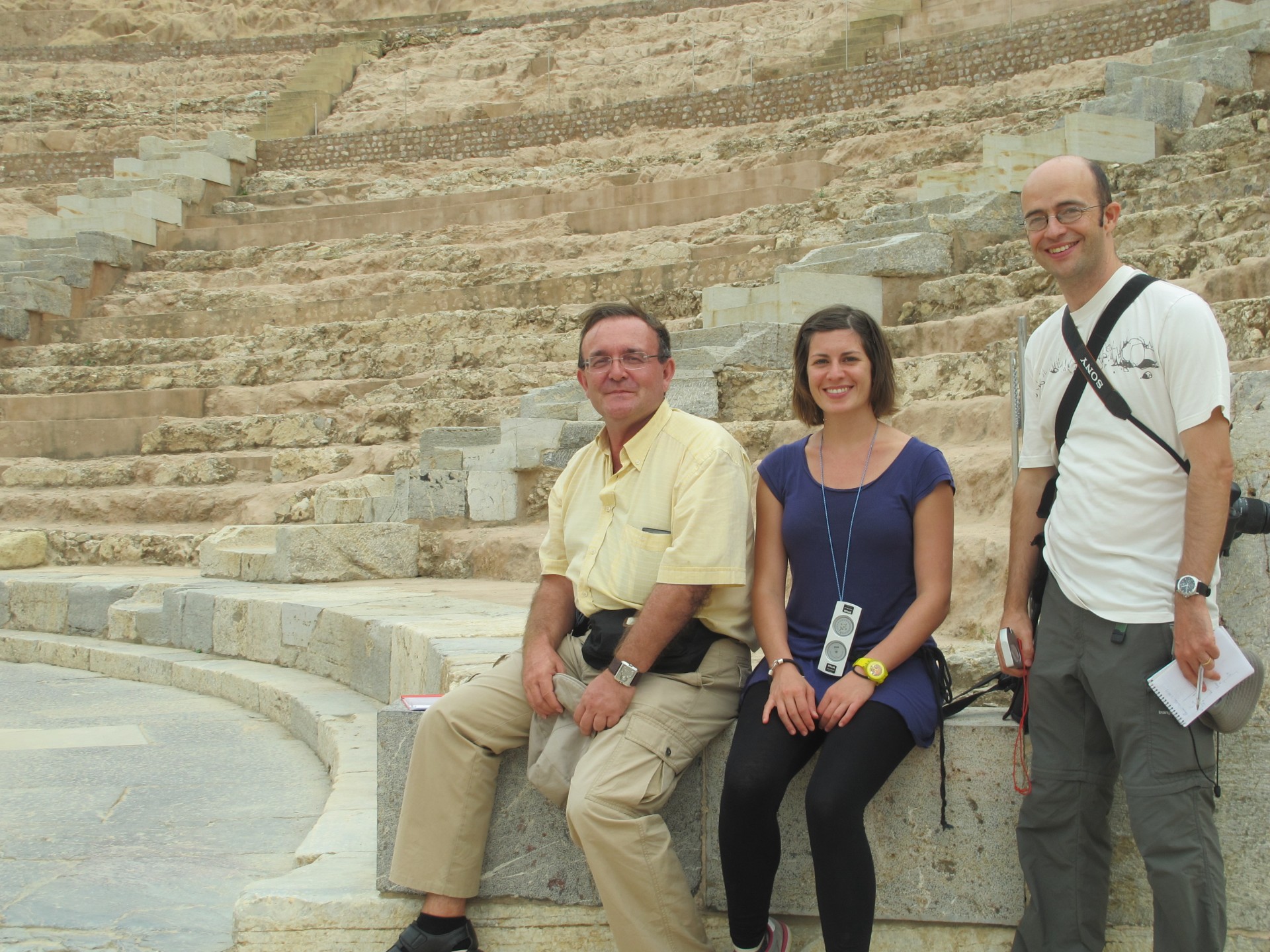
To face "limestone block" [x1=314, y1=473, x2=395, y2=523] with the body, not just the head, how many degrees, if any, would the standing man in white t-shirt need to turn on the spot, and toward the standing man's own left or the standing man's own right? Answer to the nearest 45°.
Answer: approximately 90° to the standing man's own right

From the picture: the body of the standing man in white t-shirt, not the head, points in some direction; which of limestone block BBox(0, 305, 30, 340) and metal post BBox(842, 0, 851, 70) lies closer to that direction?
the limestone block

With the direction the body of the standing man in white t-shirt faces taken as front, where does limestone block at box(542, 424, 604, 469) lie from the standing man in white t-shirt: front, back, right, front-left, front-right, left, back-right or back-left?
right

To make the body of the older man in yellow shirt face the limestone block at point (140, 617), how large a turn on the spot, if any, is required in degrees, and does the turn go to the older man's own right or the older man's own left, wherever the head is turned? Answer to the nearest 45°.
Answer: approximately 90° to the older man's own right

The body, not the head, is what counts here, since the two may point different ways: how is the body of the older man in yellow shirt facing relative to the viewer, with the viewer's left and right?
facing the viewer and to the left of the viewer

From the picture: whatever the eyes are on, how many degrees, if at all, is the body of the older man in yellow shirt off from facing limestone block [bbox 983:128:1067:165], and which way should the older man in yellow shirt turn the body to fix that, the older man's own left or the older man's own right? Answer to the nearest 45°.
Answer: approximately 180°

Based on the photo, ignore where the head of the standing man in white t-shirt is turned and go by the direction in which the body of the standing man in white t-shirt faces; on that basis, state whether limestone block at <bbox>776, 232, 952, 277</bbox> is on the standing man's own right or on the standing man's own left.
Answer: on the standing man's own right
